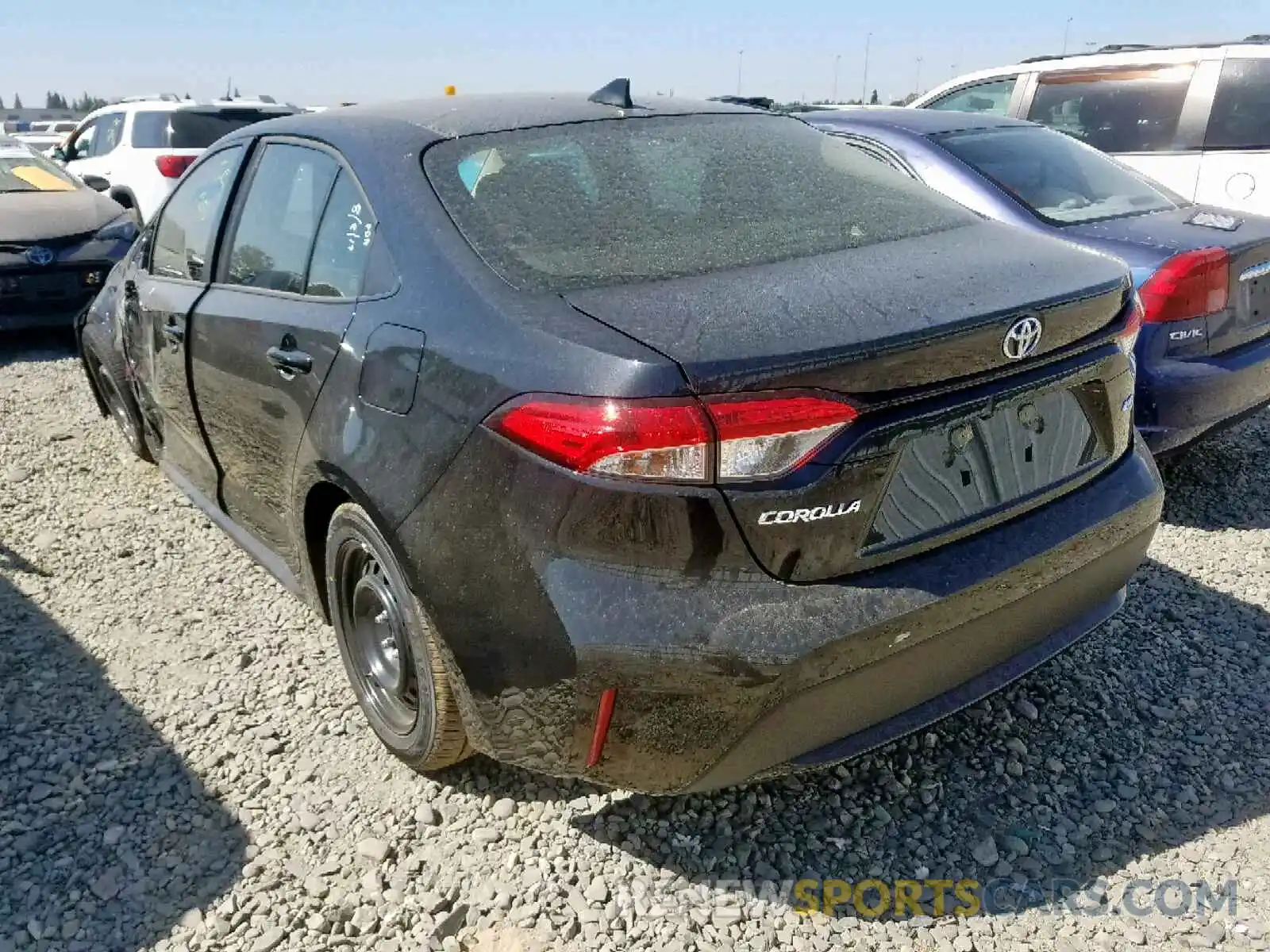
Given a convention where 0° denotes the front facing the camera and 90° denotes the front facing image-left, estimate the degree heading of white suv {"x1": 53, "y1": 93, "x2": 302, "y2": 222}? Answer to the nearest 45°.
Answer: approximately 135°

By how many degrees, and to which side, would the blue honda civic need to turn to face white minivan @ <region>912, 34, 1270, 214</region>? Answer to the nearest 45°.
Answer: approximately 45° to its right

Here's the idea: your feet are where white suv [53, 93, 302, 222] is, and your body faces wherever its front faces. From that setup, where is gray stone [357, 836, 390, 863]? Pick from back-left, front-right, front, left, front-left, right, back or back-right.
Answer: back-left

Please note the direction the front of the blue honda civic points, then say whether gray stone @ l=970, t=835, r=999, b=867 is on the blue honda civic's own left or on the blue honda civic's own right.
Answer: on the blue honda civic's own left

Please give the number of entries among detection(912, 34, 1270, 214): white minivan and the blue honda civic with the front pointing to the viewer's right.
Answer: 0

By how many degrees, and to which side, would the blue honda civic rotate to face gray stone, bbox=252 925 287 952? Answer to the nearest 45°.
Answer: approximately 90° to its left

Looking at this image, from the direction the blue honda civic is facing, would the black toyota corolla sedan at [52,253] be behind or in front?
in front

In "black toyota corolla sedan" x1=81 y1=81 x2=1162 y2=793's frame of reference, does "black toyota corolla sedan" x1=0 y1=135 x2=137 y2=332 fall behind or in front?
in front

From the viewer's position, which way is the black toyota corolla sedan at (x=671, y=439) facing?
facing away from the viewer and to the left of the viewer

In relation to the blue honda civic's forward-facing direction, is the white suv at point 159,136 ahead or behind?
ahead

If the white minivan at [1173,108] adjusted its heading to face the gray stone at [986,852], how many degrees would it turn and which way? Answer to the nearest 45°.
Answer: approximately 90° to its left

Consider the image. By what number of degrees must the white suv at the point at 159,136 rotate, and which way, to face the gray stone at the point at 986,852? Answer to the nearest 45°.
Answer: approximately 135° to its left

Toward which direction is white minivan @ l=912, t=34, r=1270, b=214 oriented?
to the viewer's left

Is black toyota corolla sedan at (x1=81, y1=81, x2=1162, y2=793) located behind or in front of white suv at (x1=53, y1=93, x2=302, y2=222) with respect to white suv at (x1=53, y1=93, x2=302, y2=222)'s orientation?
behind
